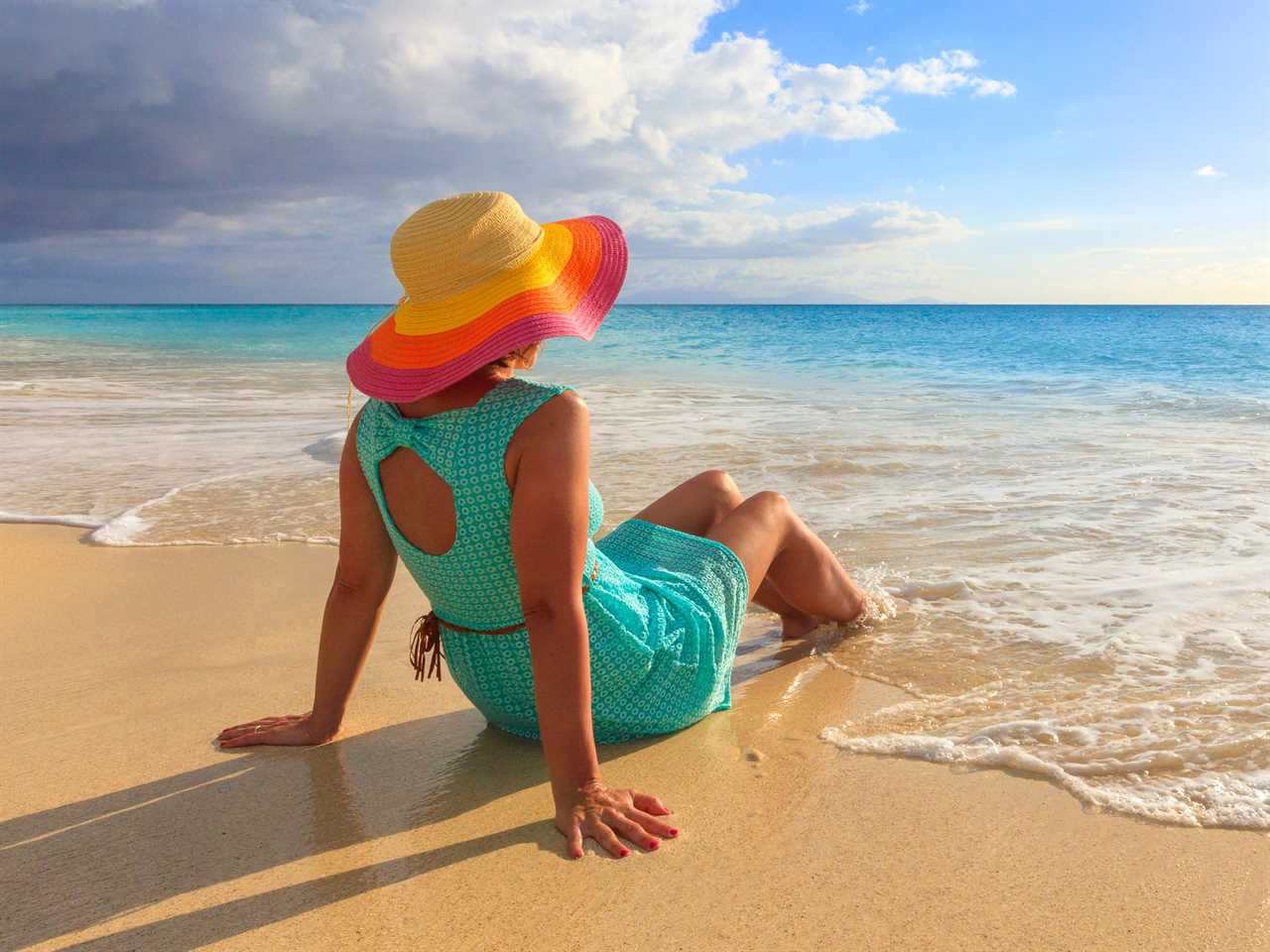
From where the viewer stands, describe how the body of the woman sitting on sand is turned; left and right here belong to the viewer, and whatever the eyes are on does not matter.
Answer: facing away from the viewer and to the right of the viewer
